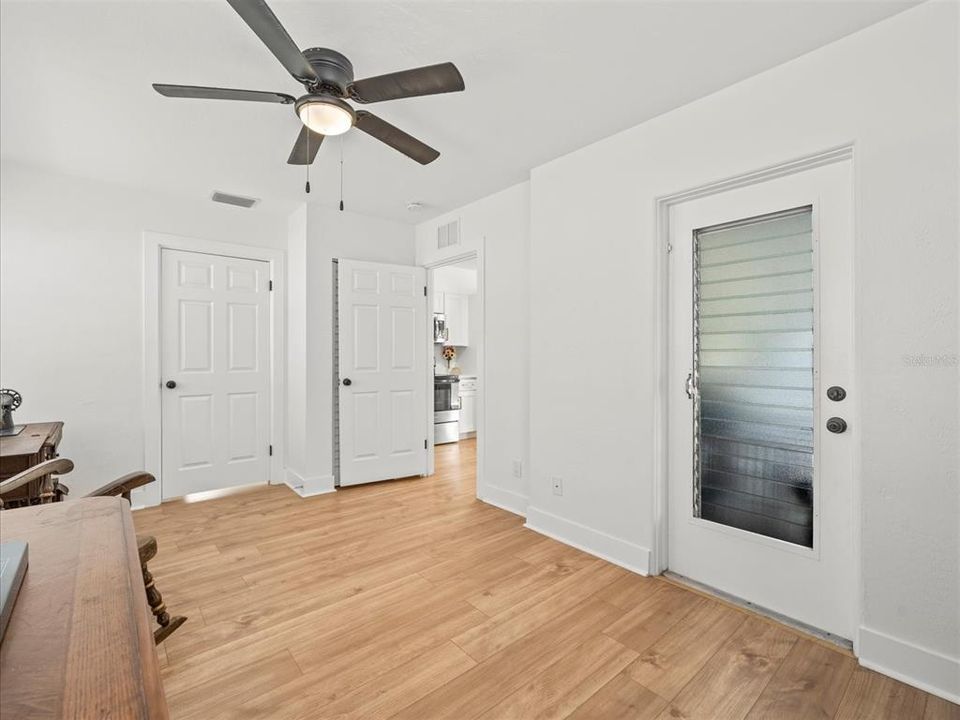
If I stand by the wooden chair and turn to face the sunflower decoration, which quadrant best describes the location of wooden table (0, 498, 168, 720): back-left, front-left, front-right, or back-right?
back-right

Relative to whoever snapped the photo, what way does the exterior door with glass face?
facing the viewer and to the left of the viewer

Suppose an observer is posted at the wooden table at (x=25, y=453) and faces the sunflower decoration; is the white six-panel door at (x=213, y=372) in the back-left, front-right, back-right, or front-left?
front-left

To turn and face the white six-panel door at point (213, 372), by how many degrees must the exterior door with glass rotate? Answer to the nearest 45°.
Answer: approximately 45° to its right

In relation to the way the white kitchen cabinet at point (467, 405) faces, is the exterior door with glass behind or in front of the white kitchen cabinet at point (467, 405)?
in front

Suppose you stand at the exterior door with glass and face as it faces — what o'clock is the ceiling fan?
The ceiling fan is roughly at 12 o'clock from the exterior door with glass.

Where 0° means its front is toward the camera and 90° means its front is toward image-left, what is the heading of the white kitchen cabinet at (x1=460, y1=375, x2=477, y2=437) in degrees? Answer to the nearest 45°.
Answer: approximately 315°

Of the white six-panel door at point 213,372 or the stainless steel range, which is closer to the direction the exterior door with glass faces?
the white six-panel door

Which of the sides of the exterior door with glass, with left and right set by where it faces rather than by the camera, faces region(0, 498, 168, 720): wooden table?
front
